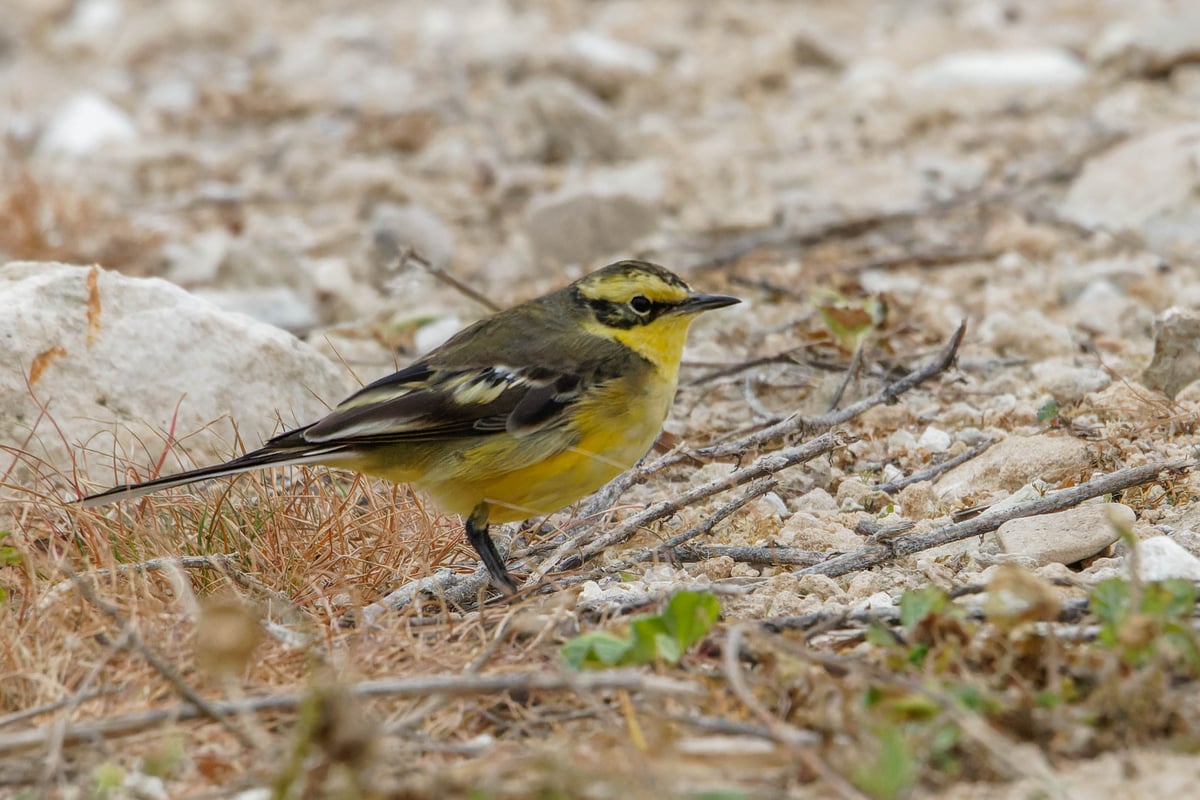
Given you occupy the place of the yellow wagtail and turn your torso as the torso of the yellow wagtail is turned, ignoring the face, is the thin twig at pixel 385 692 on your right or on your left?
on your right

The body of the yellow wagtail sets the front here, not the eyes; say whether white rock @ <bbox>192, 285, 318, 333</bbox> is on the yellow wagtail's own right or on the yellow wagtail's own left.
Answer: on the yellow wagtail's own left

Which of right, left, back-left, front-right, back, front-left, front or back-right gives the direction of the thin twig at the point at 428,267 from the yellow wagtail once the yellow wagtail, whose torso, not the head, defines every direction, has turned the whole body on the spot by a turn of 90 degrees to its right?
back

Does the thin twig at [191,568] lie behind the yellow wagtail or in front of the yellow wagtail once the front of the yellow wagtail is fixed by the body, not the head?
behind

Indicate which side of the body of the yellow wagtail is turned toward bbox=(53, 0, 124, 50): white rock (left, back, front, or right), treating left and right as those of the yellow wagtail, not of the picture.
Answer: left

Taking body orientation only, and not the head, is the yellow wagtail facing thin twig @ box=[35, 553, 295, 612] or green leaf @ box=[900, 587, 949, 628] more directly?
the green leaf

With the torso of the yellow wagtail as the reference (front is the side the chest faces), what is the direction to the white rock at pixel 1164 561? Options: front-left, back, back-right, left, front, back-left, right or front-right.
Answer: front-right

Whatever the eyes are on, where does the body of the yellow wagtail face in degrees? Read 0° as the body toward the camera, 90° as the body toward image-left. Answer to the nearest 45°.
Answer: approximately 270°

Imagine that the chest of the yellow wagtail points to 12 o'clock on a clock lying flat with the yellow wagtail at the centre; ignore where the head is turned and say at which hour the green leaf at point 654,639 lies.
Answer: The green leaf is roughly at 3 o'clock from the yellow wagtail.

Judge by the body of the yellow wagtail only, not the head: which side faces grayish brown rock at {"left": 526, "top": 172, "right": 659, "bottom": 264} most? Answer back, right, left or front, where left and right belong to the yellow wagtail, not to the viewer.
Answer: left

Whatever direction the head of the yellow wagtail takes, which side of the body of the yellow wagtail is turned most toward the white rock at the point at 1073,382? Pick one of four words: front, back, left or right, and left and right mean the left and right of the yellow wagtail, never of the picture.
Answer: front

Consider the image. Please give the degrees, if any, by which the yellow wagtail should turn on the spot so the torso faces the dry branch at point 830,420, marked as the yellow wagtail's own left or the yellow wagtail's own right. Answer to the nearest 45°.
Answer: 0° — it already faces it

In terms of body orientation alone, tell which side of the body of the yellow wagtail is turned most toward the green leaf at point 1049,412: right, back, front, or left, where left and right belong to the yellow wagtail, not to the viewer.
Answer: front

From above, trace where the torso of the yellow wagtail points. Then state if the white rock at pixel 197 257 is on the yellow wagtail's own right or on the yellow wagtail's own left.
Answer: on the yellow wagtail's own left
